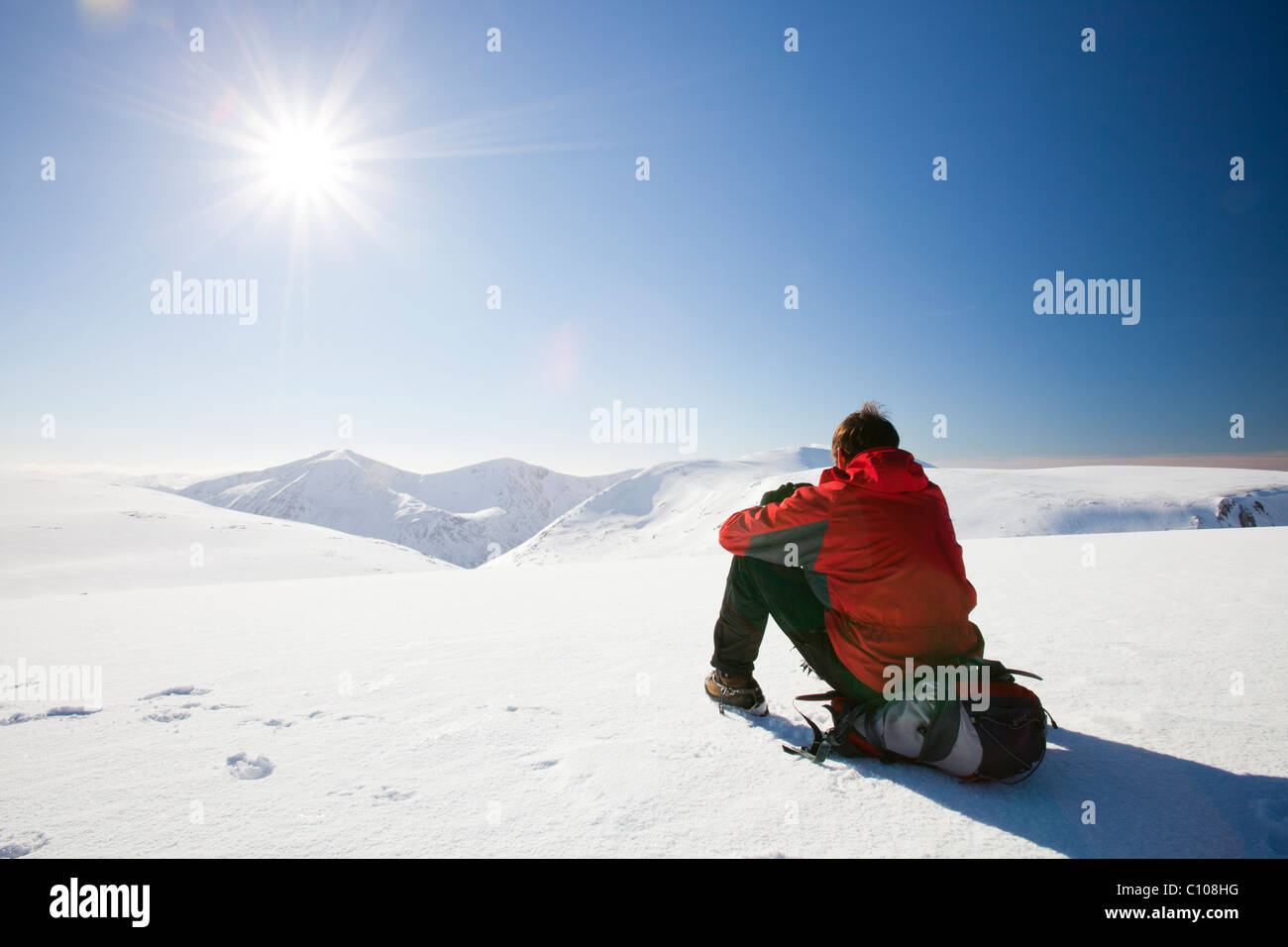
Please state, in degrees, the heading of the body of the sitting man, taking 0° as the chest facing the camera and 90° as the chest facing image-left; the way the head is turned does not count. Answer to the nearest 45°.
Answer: approximately 135°
